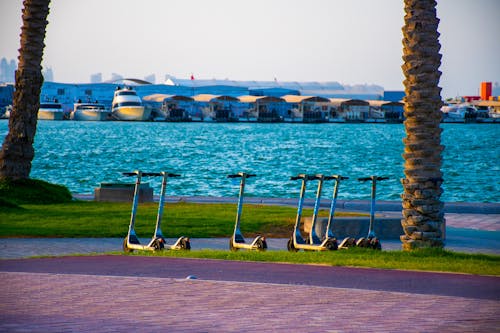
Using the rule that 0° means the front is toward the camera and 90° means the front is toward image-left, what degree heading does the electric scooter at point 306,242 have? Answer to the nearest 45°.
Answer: approximately 45°
